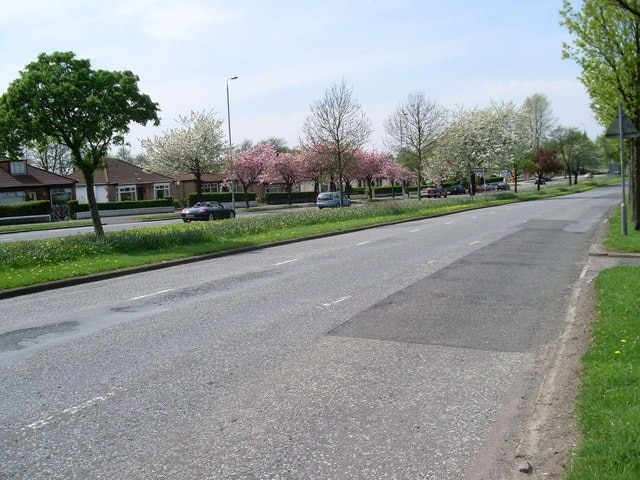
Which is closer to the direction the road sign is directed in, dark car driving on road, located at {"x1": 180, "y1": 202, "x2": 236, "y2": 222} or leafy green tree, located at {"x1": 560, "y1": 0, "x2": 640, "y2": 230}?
the leafy green tree

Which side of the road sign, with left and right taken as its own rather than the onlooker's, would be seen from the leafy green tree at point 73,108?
left

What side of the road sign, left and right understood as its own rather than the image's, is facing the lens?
back

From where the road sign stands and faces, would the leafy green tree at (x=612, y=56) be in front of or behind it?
in front

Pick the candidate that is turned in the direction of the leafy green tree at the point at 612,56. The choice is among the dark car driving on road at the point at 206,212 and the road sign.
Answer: the road sign

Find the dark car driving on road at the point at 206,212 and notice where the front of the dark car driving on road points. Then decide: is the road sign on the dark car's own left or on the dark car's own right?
on the dark car's own right

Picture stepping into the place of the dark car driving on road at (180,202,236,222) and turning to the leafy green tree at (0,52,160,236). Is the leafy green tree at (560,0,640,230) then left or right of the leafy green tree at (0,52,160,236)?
left
